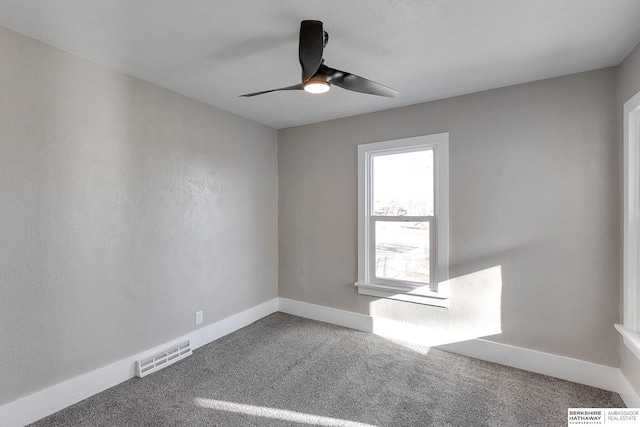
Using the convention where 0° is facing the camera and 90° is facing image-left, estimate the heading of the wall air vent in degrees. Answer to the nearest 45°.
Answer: approximately 315°

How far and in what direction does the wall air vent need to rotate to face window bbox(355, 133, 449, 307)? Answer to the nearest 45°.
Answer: approximately 45° to its left
